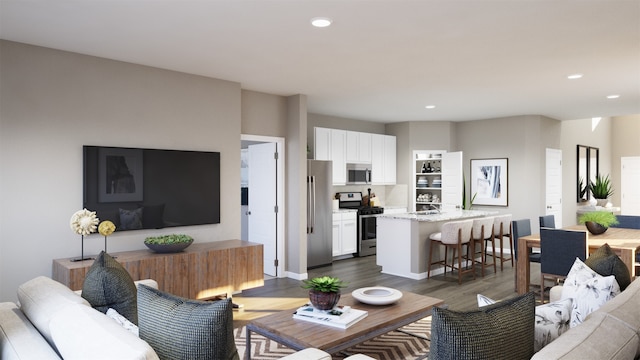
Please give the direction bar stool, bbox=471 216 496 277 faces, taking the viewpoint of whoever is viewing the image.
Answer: facing away from the viewer and to the left of the viewer

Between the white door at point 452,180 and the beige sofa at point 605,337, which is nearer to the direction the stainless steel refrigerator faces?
the beige sofa

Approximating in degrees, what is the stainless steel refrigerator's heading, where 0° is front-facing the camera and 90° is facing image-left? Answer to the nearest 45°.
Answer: approximately 315°

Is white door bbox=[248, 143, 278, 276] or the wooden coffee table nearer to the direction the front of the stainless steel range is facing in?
the wooden coffee table

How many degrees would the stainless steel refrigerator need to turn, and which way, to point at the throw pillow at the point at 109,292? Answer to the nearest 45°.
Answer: approximately 45° to its right

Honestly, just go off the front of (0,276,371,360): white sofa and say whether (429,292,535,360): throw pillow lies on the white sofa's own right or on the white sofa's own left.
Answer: on the white sofa's own right

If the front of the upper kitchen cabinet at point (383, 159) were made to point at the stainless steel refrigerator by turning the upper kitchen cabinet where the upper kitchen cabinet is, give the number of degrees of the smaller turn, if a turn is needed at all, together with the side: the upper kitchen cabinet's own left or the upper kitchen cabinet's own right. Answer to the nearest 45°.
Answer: approximately 90° to the upper kitchen cabinet's own right

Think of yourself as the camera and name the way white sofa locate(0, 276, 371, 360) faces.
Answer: facing away from the viewer and to the right of the viewer

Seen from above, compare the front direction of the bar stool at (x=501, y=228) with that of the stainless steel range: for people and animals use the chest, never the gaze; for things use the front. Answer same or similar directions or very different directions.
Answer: very different directions

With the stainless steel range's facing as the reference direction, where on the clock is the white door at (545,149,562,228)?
The white door is roughly at 10 o'clock from the stainless steel range.
